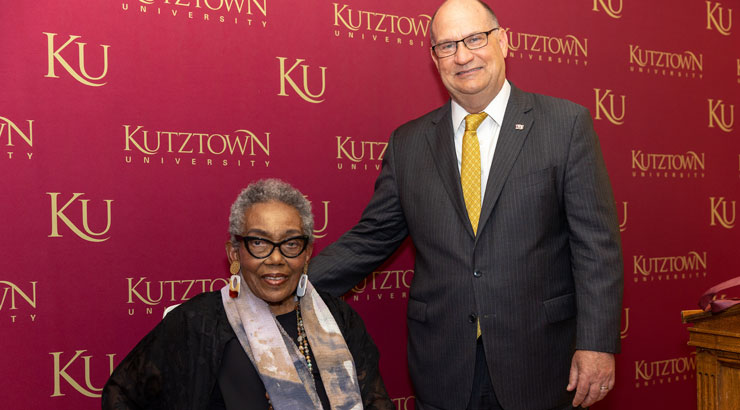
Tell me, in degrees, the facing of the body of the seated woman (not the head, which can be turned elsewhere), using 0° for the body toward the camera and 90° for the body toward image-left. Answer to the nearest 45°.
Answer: approximately 315°

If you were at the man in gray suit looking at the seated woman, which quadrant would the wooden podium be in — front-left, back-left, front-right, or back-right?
back-left

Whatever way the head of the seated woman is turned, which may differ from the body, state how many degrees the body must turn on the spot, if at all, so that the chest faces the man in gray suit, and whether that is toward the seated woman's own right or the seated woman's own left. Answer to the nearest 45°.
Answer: approximately 45° to the seated woman's own left

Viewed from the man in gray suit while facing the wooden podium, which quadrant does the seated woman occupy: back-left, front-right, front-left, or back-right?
back-right

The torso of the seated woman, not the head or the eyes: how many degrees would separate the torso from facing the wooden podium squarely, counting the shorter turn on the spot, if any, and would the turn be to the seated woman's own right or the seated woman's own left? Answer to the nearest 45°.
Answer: approximately 45° to the seated woman's own left
